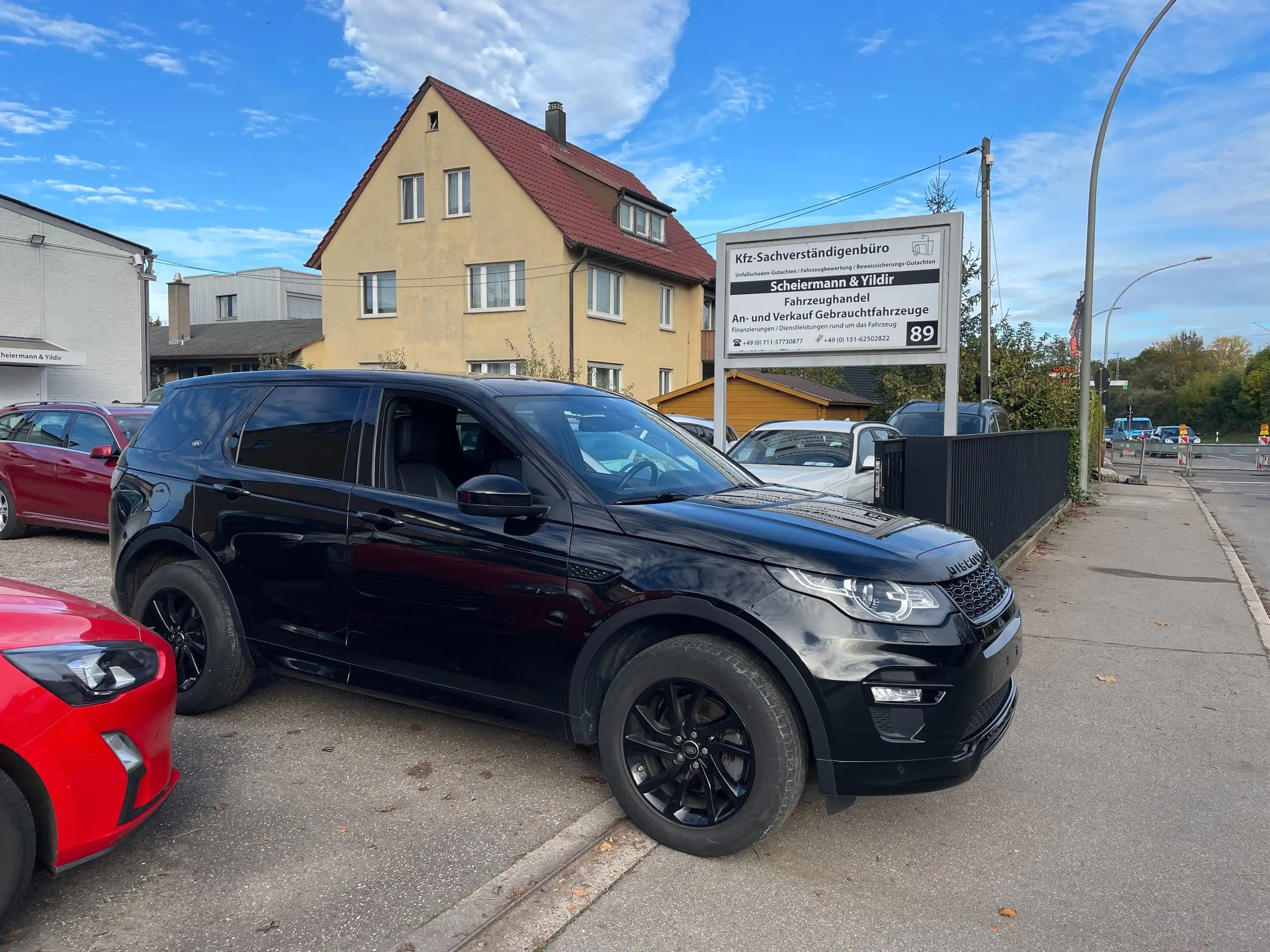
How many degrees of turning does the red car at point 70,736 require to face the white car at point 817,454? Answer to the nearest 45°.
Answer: approximately 90° to its left

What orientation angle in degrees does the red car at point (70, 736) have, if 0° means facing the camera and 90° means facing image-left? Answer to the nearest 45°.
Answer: approximately 315°

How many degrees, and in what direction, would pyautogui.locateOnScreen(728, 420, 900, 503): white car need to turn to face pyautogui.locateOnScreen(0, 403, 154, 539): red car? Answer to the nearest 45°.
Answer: approximately 45° to its right

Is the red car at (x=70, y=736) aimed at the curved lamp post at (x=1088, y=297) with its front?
no

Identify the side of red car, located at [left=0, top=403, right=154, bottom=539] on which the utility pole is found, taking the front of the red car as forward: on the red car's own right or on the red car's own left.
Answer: on the red car's own left

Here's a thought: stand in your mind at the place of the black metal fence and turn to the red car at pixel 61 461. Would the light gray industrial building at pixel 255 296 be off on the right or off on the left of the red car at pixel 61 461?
right

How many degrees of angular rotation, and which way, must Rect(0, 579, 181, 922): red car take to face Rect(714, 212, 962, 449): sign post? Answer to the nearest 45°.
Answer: approximately 90° to its left

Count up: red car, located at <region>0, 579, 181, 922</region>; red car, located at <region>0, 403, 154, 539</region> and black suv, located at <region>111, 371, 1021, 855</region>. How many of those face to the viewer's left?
0

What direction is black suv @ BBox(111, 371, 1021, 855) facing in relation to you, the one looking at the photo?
facing the viewer and to the right of the viewer

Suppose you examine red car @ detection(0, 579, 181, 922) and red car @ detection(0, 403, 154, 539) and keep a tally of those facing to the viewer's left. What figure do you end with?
0

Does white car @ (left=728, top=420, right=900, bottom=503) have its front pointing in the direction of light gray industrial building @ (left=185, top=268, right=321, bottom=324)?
no

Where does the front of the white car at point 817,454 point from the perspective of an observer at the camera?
facing the viewer and to the left of the viewer

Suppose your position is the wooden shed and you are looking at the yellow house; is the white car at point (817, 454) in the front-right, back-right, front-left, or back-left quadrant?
back-left

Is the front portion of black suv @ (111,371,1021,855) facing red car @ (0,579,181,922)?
no

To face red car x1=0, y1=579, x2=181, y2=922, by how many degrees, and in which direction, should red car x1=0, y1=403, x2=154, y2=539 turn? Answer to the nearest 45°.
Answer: approximately 45° to its right
